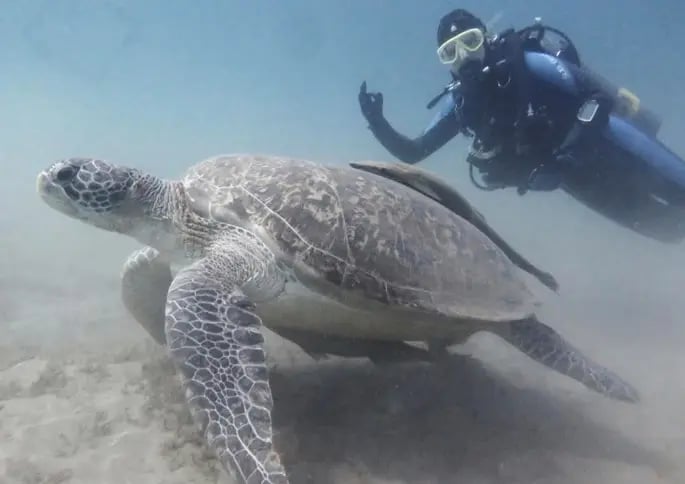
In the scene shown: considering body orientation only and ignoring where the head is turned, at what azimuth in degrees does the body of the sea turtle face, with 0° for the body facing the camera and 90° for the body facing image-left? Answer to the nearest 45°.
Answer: approximately 90°

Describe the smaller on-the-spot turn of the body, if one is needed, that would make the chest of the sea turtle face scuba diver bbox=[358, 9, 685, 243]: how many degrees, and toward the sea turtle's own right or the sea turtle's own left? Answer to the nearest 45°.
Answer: approximately 135° to the sea turtle's own right
